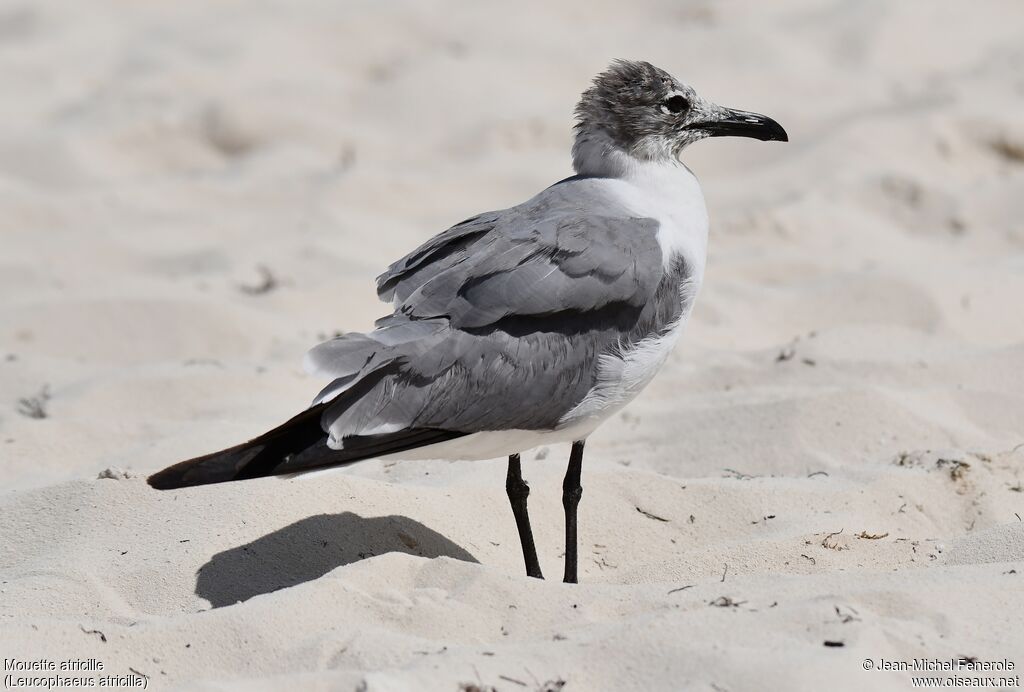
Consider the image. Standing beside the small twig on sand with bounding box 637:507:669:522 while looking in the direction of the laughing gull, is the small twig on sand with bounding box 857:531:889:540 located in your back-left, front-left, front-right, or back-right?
back-left

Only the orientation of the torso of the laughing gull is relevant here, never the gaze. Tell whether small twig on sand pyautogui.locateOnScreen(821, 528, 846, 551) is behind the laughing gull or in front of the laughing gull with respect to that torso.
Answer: in front

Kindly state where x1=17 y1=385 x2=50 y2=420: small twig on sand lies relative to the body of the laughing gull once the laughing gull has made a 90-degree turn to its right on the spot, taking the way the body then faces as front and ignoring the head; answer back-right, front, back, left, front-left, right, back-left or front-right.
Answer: back-right

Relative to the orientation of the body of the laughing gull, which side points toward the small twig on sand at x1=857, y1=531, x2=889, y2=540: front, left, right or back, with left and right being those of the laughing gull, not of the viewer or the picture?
front

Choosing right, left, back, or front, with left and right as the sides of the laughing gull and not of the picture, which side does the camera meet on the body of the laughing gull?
right

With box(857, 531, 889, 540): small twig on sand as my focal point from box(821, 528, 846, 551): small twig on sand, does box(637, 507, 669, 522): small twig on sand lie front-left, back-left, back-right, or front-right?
back-left
